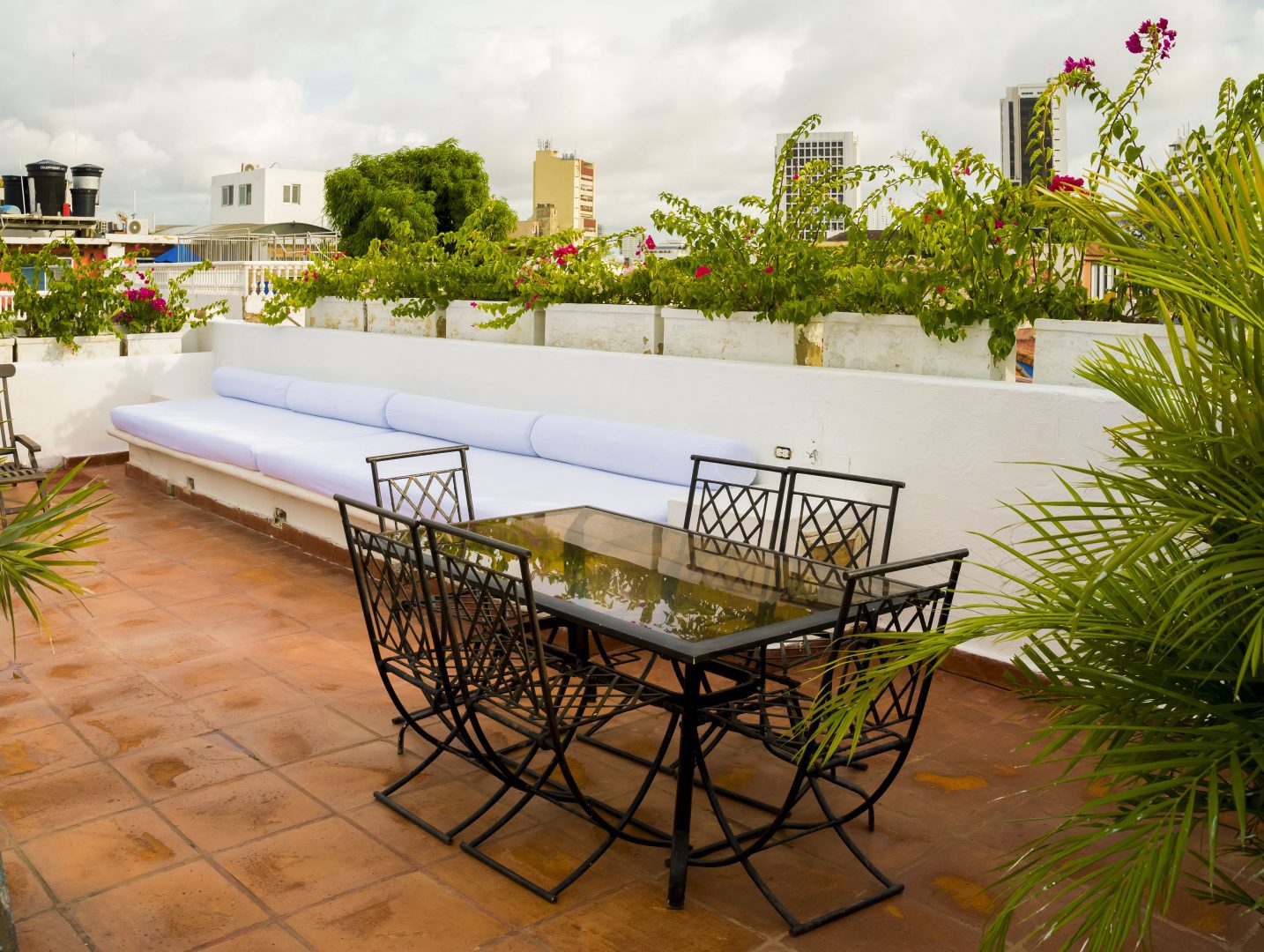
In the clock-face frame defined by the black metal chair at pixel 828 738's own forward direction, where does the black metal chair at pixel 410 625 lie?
the black metal chair at pixel 410 625 is roughly at 11 o'clock from the black metal chair at pixel 828 738.

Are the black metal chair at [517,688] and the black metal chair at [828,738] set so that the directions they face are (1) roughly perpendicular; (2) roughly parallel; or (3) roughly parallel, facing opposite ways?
roughly perpendicular

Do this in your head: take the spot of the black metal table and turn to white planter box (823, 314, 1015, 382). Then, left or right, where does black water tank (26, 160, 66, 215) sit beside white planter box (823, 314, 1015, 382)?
left

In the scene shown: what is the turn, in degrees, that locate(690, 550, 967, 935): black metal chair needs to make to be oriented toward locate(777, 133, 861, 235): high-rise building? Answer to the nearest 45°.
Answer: approximately 45° to its right

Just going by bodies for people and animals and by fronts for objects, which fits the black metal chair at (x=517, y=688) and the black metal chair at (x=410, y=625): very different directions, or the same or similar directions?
same or similar directions

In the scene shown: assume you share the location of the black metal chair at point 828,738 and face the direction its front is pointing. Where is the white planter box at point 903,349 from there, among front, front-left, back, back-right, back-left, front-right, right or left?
front-right

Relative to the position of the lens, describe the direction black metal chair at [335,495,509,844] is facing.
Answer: facing away from the viewer and to the right of the viewer

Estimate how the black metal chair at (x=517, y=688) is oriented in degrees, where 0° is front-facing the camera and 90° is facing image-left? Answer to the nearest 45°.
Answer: approximately 225°

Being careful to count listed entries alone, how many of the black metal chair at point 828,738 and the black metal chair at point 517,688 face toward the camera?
0

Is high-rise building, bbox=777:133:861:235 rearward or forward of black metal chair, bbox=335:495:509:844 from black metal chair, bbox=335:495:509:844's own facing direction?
forward

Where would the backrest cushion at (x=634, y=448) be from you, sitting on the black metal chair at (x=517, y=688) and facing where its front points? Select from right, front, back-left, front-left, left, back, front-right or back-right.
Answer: front-left

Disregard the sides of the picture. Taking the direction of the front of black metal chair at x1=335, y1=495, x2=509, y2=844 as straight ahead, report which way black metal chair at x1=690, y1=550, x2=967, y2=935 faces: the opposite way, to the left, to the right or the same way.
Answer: to the left

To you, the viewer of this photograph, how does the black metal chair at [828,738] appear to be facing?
facing away from the viewer and to the left of the viewer

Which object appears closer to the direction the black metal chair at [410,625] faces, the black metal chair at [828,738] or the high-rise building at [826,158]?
the high-rise building
